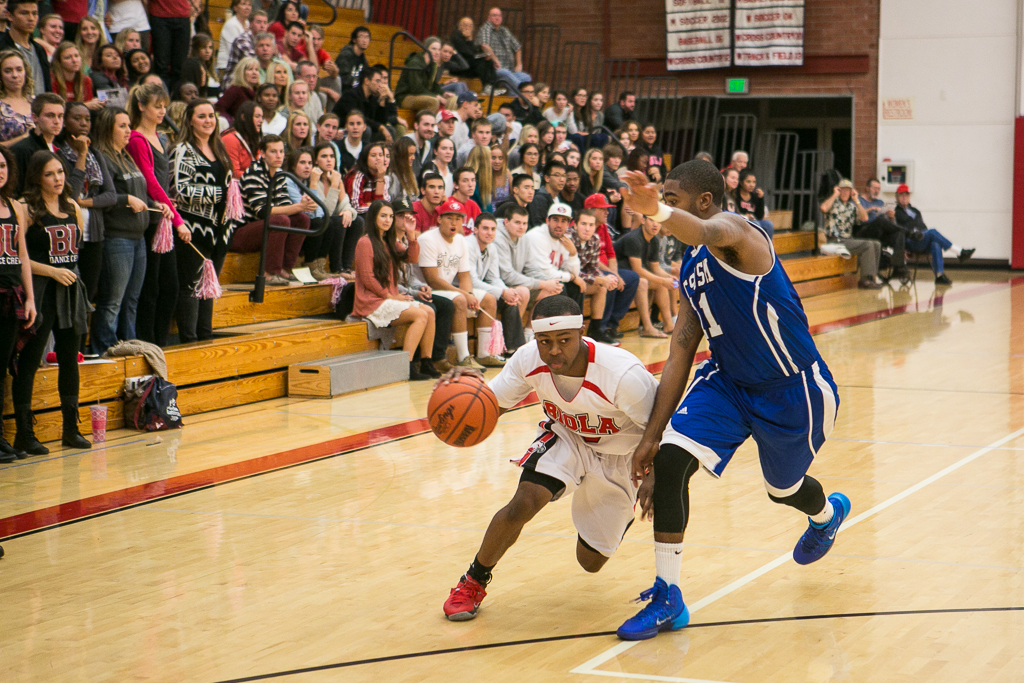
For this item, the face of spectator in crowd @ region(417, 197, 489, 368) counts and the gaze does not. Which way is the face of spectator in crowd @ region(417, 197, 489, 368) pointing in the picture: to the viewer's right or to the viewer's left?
to the viewer's right

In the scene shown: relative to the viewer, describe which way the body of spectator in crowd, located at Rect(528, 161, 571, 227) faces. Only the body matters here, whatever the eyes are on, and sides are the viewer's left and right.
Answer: facing the viewer and to the right of the viewer

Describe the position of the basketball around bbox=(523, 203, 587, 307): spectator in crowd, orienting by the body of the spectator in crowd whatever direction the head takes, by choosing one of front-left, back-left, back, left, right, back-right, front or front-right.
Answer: front-right

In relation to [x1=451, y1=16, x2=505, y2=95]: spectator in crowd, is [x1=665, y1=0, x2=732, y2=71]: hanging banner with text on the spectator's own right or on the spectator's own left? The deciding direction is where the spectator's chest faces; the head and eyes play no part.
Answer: on the spectator's own left

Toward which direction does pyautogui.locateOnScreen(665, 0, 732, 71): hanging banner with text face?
toward the camera

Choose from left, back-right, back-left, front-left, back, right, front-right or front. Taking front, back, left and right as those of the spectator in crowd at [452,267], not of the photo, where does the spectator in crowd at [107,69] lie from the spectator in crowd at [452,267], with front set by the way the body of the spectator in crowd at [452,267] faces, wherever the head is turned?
back-right

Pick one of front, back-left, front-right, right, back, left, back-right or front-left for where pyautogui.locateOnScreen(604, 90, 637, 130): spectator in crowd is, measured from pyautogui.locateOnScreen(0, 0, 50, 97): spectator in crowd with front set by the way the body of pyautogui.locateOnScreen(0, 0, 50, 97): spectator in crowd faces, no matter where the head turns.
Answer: left

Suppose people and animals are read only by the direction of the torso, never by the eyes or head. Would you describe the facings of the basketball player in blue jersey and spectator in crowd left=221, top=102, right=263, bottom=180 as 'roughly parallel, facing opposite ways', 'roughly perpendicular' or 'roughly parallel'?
roughly perpendicular

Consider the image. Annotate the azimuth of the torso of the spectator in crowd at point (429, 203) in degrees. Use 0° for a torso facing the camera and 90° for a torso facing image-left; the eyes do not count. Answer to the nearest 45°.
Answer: approximately 315°

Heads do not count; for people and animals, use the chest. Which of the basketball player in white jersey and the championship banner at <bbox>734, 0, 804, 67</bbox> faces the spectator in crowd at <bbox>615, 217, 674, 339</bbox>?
the championship banner

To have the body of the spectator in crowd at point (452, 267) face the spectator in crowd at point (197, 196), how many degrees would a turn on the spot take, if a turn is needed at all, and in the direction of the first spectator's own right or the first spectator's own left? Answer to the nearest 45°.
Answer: approximately 90° to the first spectator's own right

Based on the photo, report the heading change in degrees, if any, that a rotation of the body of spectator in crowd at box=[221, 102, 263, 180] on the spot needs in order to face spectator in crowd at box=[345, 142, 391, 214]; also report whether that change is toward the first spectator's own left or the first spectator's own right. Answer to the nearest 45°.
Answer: approximately 90° to the first spectator's own left

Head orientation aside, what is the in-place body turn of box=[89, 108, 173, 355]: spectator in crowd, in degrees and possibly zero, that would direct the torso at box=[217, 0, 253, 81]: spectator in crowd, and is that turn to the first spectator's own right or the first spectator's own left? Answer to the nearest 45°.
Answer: approximately 135° to the first spectator's own left
